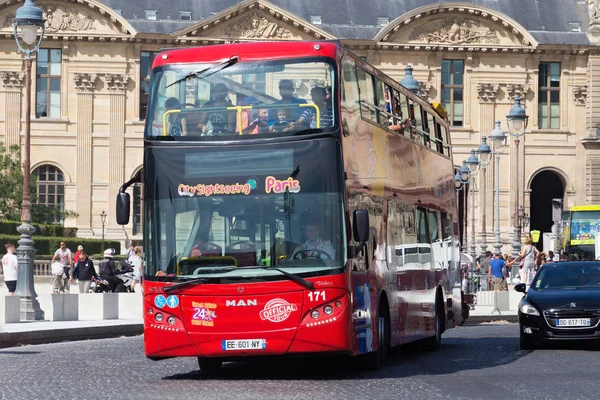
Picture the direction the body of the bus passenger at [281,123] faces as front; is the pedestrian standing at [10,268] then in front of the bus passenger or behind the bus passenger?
behind

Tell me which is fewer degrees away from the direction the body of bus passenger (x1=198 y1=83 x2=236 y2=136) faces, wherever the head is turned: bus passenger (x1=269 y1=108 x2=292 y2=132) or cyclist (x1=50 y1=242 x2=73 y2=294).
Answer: the bus passenger

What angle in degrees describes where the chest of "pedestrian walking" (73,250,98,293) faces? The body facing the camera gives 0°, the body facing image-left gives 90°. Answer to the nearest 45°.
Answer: approximately 0°
